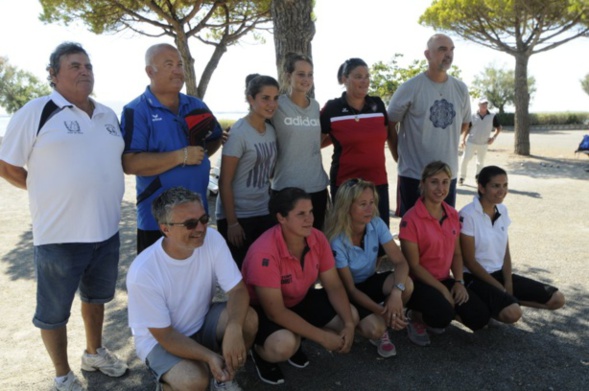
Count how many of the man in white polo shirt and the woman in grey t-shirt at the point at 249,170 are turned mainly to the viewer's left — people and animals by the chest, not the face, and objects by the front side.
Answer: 0

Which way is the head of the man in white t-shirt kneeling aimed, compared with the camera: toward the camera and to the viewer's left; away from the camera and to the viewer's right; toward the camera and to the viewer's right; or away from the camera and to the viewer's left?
toward the camera and to the viewer's right

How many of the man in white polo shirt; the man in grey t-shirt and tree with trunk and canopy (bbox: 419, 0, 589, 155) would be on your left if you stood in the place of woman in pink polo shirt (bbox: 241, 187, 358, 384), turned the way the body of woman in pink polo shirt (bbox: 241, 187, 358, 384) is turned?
2

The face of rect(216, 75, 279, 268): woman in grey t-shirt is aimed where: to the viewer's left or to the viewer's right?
to the viewer's right

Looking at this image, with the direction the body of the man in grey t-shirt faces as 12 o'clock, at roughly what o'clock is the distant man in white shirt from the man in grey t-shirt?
The distant man in white shirt is roughly at 8 o'clock from the man in grey t-shirt.

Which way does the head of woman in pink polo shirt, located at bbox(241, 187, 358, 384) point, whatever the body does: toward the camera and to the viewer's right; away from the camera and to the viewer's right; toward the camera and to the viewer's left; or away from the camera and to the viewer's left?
toward the camera and to the viewer's right

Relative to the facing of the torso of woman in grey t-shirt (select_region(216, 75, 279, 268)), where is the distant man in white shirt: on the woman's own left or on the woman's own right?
on the woman's own left

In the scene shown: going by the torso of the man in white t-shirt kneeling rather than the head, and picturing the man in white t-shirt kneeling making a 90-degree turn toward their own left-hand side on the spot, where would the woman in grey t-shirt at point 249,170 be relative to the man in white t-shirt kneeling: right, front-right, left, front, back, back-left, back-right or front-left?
front

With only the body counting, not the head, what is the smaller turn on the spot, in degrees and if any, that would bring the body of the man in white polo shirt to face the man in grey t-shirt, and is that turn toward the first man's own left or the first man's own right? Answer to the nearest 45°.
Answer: approximately 45° to the first man's own left

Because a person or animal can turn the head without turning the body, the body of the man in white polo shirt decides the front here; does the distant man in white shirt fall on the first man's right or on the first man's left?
on the first man's left

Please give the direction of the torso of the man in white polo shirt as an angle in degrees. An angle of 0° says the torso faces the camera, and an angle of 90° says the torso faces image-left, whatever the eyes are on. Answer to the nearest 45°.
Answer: approximately 315°

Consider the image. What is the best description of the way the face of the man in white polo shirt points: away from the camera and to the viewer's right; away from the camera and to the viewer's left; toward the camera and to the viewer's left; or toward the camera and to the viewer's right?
toward the camera and to the viewer's right

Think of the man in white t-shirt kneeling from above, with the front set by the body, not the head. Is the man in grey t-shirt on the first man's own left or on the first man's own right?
on the first man's own left

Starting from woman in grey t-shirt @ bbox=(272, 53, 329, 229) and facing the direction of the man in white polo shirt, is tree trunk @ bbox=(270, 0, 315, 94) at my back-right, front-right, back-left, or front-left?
back-right
